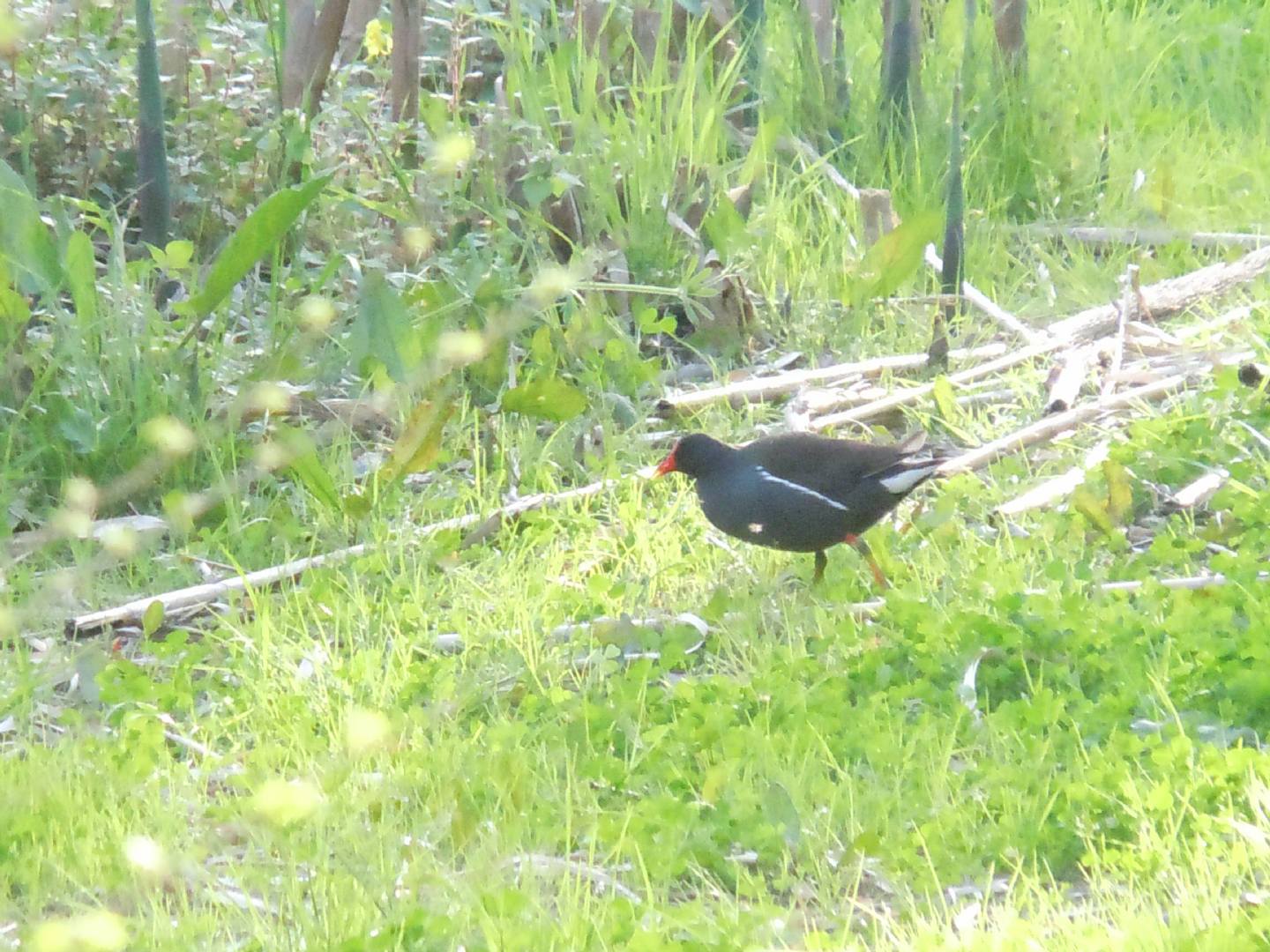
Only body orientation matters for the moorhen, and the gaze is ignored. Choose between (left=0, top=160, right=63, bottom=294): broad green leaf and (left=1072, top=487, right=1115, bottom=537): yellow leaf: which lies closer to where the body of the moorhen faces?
the broad green leaf

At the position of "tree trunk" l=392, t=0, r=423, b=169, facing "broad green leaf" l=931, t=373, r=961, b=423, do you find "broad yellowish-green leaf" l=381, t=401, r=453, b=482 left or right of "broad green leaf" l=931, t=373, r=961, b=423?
right

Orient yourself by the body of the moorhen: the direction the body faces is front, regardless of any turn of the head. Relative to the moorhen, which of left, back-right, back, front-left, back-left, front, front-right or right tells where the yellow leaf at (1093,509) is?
back

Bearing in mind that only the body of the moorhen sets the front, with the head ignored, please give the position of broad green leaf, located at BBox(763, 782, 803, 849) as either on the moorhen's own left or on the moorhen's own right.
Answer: on the moorhen's own left

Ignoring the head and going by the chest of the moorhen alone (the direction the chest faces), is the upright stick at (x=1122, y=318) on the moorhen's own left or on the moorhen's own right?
on the moorhen's own right

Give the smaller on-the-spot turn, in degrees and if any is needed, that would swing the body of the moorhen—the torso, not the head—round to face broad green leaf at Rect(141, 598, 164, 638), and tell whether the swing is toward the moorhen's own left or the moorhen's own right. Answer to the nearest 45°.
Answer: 0° — it already faces it

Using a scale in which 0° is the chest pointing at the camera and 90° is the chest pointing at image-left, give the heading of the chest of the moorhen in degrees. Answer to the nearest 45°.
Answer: approximately 90°

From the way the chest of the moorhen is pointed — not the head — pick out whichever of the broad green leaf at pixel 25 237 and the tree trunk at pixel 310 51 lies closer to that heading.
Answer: the broad green leaf

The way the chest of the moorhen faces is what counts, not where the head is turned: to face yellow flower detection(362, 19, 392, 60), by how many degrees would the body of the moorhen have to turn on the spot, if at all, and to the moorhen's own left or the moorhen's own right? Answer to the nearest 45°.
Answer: approximately 45° to the moorhen's own right

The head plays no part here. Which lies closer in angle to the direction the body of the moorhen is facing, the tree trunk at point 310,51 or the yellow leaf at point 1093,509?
the tree trunk

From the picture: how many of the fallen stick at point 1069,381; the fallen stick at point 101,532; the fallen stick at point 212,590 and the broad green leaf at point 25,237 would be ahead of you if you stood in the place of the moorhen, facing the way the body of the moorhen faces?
3

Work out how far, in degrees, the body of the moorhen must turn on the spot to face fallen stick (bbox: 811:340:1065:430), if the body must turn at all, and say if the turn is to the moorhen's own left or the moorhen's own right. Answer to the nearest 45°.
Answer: approximately 90° to the moorhen's own right
